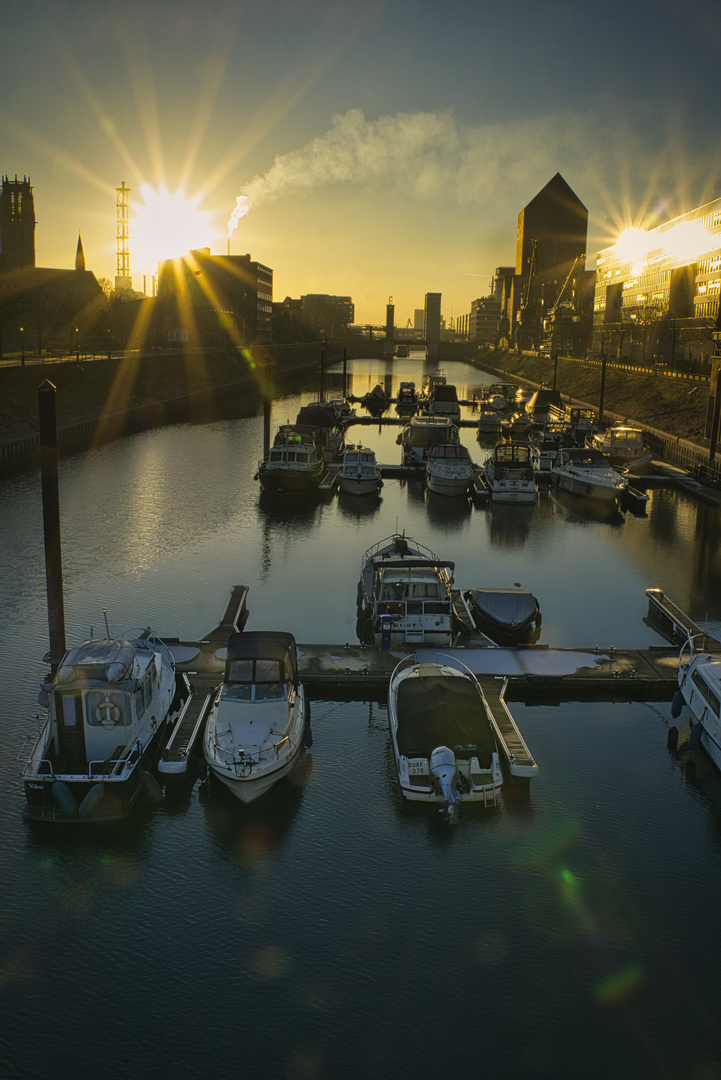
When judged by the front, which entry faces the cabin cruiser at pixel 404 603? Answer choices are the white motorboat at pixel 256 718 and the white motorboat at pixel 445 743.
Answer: the white motorboat at pixel 445 743

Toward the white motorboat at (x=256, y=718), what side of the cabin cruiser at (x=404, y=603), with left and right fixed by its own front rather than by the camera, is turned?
back

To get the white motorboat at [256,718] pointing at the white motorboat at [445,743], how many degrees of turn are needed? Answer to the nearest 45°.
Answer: approximately 90° to its left

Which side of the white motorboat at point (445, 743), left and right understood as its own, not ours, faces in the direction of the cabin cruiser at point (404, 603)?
front

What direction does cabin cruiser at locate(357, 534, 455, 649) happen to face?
away from the camera

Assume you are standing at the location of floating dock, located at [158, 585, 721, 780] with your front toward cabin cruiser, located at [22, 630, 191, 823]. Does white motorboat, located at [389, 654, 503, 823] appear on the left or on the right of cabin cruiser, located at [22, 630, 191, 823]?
left

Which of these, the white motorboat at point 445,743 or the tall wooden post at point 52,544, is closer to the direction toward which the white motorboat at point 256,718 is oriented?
the white motorboat

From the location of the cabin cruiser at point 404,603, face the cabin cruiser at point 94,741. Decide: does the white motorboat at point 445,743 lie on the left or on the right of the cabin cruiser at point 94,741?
left

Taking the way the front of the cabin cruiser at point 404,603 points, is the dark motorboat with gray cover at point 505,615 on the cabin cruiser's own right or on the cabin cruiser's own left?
on the cabin cruiser's own right

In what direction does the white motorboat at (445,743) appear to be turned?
away from the camera
